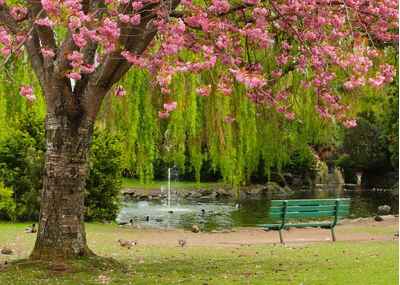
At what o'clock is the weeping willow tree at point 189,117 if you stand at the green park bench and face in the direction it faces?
The weeping willow tree is roughly at 12 o'clock from the green park bench.

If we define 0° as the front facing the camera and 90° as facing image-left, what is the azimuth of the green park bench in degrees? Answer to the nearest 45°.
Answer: approximately 135°

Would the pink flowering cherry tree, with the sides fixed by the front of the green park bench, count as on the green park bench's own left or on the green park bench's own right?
on the green park bench's own left

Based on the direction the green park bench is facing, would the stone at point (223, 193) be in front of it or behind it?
in front

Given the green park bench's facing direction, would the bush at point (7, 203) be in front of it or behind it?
in front

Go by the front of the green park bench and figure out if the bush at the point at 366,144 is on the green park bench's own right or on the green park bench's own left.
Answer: on the green park bench's own right

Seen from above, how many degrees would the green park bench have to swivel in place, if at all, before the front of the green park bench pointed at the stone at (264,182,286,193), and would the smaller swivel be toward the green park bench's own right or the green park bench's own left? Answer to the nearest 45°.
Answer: approximately 45° to the green park bench's own right
